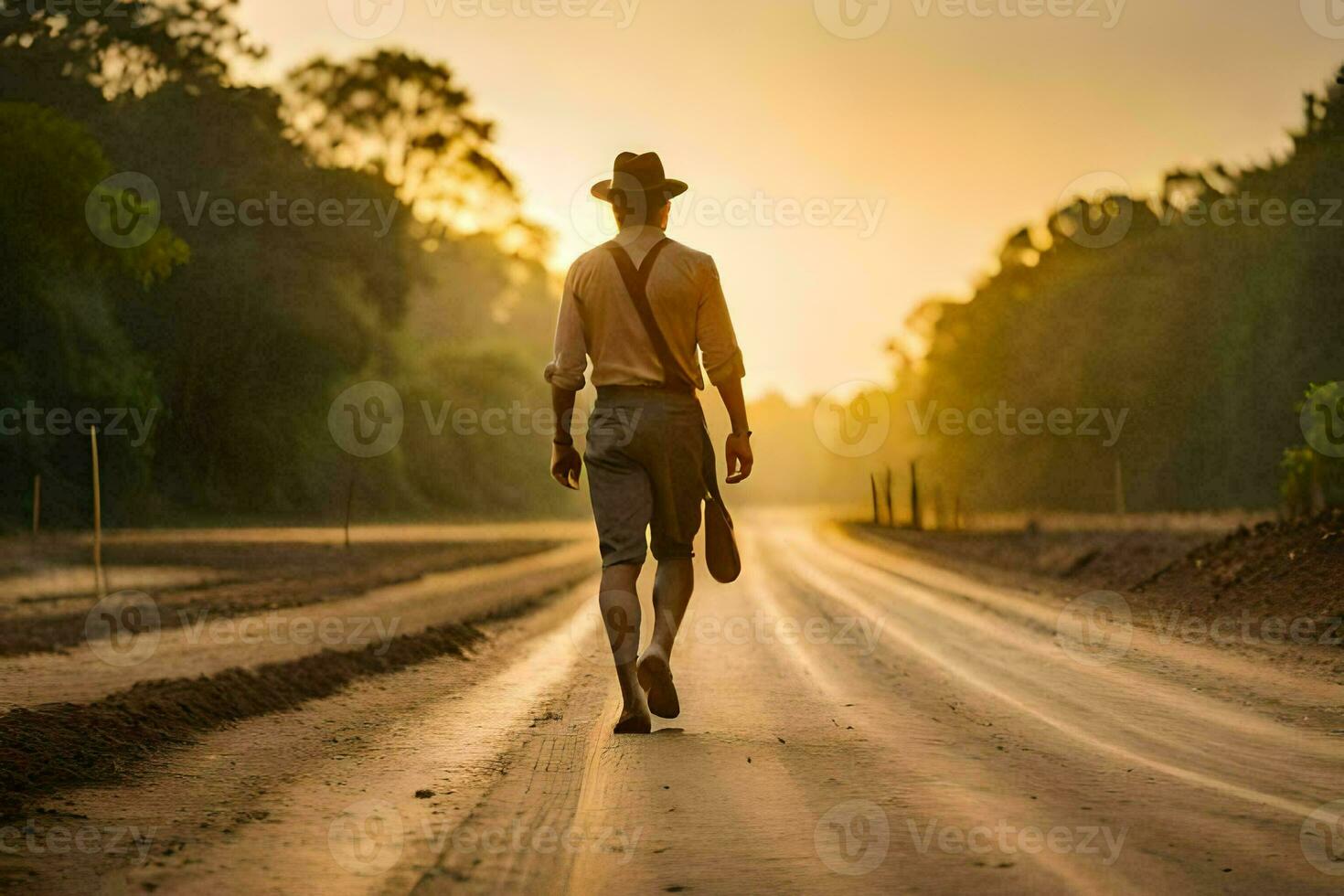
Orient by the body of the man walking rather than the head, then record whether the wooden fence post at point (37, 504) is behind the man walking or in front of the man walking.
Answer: in front

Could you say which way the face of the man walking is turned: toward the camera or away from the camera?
away from the camera

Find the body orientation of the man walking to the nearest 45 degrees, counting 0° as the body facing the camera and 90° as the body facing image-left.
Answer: approximately 180°

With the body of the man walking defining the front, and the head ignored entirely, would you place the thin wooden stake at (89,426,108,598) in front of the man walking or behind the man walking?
in front
